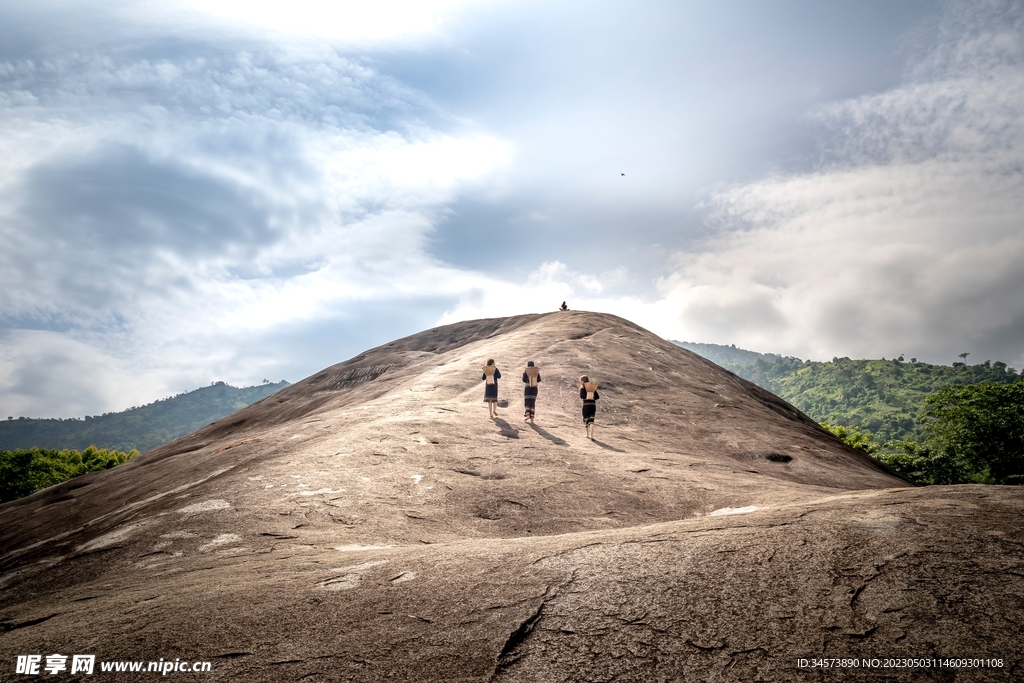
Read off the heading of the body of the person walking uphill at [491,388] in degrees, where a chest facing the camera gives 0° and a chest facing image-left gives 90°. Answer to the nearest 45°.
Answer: approximately 180°

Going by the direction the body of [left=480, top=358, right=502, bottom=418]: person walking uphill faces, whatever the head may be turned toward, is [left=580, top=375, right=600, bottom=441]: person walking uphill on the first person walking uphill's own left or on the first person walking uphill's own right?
on the first person walking uphill's own right
